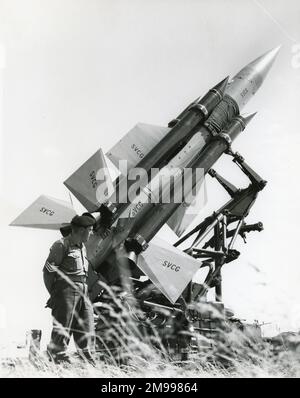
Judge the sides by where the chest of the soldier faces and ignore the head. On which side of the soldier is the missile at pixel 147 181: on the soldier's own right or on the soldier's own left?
on the soldier's own left

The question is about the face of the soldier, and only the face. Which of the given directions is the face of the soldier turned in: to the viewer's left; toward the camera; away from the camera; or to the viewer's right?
to the viewer's right

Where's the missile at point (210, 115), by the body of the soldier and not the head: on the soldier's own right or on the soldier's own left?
on the soldier's own left

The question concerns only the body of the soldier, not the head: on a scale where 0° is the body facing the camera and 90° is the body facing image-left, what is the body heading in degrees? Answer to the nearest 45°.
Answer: approximately 315°
